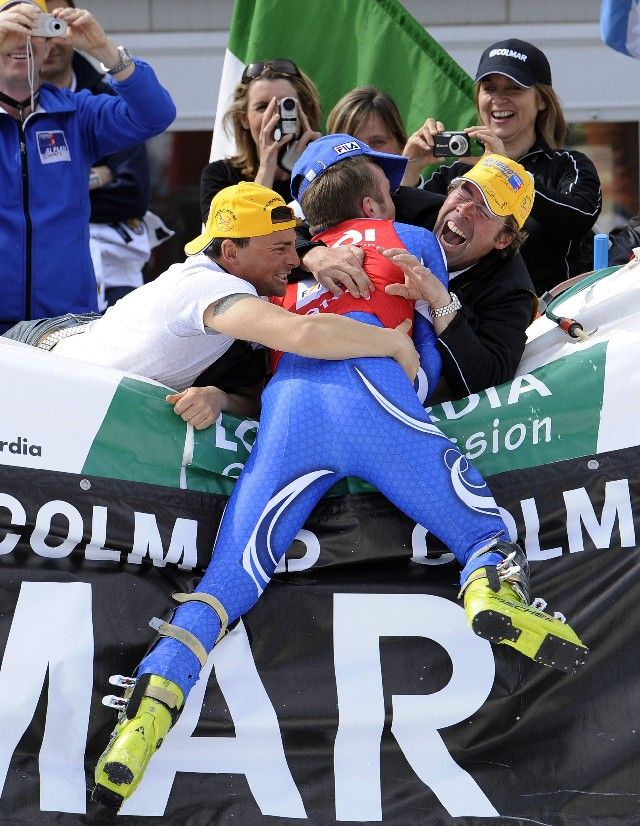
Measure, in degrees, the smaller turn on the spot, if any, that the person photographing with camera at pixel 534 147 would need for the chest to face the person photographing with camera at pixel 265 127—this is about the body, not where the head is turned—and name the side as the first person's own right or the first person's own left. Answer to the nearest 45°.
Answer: approximately 45° to the first person's own right

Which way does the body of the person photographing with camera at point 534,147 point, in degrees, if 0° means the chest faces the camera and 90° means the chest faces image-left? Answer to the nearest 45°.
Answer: approximately 45°

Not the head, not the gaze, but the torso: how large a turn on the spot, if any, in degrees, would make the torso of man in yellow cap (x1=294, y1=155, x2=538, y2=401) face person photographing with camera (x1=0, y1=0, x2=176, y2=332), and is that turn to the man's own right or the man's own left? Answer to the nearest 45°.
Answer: approximately 90° to the man's own right

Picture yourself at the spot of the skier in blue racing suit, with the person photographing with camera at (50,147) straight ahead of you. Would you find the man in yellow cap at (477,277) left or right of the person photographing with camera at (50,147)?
right

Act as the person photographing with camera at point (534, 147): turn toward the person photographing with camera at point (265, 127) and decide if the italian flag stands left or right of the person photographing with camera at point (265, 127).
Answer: right

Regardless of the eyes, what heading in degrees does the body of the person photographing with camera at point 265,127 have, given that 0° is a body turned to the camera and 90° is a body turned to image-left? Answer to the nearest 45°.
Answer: approximately 0°

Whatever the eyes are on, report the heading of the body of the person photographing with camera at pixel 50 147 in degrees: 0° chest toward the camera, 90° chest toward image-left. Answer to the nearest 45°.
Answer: approximately 0°

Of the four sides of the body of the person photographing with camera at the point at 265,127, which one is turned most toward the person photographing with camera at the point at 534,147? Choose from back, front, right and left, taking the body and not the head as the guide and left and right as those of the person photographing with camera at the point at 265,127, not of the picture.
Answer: left

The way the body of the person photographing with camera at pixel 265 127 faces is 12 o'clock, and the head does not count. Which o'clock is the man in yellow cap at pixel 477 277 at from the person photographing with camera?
The man in yellow cap is roughly at 11 o'clock from the person photographing with camera.

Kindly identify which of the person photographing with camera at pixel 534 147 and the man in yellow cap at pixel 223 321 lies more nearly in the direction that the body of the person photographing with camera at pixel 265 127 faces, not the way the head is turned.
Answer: the man in yellow cap
